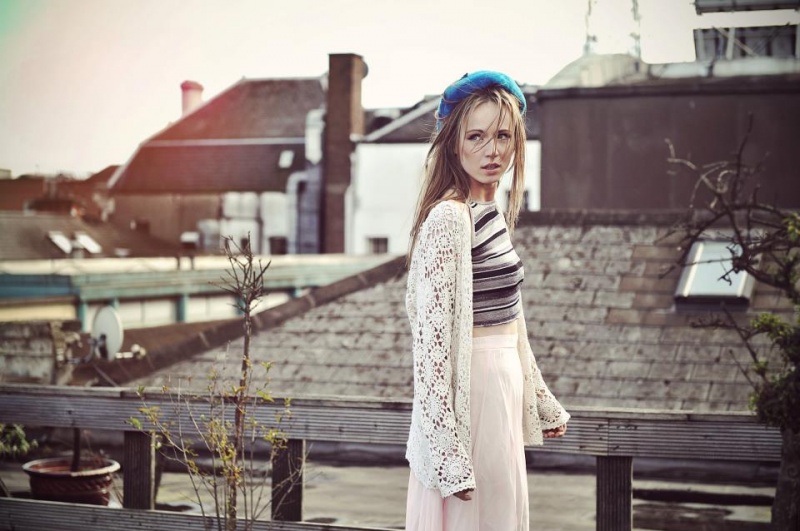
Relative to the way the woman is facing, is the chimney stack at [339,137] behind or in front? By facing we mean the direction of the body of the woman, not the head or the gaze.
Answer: behind

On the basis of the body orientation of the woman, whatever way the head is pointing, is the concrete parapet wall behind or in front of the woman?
behind

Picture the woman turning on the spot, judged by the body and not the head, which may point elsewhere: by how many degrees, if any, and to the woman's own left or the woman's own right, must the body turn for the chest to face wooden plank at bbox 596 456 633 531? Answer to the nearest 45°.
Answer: approximately 90° to the woman's own left

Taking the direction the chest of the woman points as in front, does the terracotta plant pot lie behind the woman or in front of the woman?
behind

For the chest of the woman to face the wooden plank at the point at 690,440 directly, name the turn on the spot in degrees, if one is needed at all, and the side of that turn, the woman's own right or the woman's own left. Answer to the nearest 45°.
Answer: approximately 90° to the woman's own left

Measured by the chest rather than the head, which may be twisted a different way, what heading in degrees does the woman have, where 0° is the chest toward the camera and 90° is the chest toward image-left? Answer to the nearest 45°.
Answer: approximately 315°

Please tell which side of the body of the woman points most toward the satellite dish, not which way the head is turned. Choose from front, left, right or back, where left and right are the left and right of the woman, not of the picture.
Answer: back
